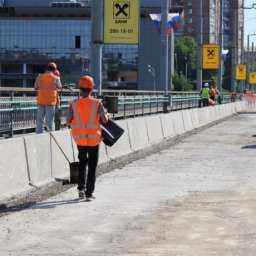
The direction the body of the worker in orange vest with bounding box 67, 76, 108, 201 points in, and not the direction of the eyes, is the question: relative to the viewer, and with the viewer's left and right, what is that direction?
facing away from the viewer

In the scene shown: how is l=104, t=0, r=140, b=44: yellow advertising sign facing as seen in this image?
toward the camera

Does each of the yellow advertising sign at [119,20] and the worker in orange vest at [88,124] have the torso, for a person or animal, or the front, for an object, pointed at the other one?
yes

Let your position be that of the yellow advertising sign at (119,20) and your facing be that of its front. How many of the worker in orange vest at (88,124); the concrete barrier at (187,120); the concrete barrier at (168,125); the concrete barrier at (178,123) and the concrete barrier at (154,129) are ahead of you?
1

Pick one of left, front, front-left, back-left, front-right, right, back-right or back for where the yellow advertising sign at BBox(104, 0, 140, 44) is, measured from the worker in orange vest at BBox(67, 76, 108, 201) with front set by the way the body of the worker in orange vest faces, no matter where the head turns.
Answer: front

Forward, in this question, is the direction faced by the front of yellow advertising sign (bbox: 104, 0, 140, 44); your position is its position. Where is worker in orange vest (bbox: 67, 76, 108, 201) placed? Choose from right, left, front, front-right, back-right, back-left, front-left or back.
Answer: front

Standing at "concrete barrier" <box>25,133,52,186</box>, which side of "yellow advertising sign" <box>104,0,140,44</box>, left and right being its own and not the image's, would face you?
front

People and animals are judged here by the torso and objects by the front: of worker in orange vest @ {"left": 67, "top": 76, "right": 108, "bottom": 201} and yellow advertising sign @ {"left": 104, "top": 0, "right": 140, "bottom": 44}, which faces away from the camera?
the worker in orange vest

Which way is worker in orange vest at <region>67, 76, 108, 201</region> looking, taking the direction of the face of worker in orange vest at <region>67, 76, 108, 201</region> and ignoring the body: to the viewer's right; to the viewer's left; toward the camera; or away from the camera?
away from the camera

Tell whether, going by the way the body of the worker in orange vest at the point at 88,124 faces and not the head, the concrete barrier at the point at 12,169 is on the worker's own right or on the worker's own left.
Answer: on the worker's own left

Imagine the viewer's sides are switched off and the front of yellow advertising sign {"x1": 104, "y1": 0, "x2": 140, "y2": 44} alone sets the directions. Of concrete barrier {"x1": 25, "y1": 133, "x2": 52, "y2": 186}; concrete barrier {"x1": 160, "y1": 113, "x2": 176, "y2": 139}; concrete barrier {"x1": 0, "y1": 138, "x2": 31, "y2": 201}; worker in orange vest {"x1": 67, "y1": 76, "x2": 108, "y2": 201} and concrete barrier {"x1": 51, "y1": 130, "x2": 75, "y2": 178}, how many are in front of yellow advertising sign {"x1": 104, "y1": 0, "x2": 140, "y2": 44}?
4

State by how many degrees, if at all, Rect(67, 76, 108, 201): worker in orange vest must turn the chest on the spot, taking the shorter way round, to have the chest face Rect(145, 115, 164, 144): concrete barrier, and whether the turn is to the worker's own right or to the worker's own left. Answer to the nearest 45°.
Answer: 0° — they already face it

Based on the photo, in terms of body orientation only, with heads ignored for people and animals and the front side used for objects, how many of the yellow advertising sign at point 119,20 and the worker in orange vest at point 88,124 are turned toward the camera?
1

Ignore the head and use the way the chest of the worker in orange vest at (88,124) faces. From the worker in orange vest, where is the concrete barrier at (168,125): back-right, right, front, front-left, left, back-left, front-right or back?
front
